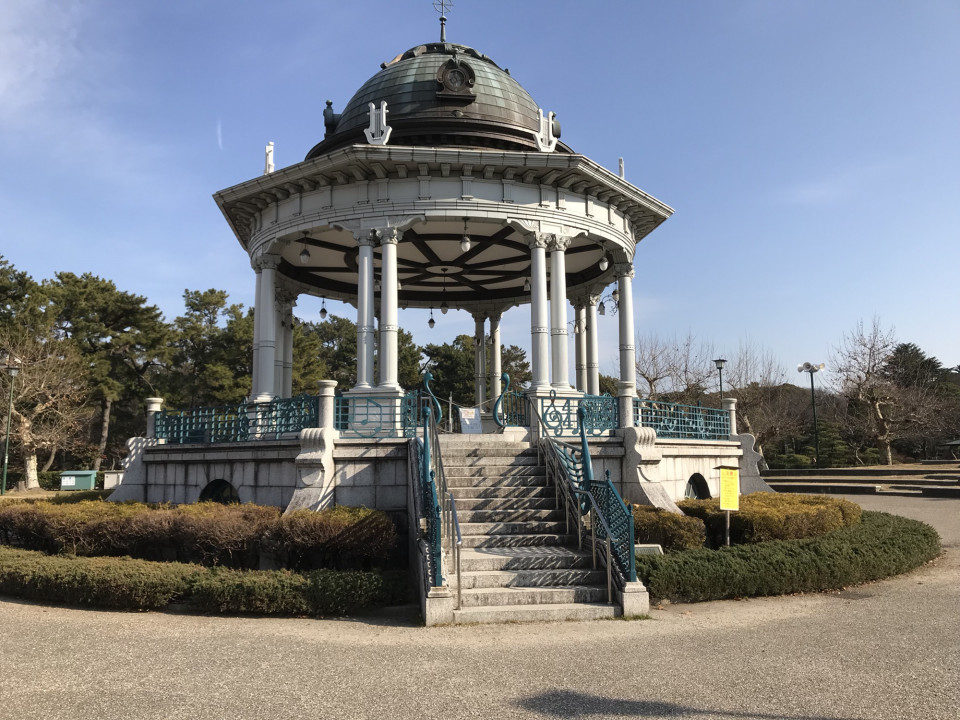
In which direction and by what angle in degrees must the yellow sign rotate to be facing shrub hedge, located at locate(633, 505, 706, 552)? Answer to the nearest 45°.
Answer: approximately 90° to its right

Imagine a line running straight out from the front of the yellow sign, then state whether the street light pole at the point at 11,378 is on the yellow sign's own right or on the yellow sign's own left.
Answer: on the yellow sign's own right

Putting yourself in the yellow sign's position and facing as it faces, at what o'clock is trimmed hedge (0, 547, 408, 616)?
The trimmed hedge is roughly at 2 o'clock from the yellow sign.

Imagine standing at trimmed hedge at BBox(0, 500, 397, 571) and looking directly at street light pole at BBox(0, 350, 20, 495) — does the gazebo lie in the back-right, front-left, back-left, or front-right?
front-right

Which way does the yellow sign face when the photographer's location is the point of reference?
facing the viewer

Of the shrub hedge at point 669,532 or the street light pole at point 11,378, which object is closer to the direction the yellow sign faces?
the shrub hedge

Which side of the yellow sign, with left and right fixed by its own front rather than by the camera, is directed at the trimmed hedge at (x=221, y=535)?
right

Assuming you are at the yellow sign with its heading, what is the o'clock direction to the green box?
The green box is roughly at 4 o'clock from the yellow sign.
